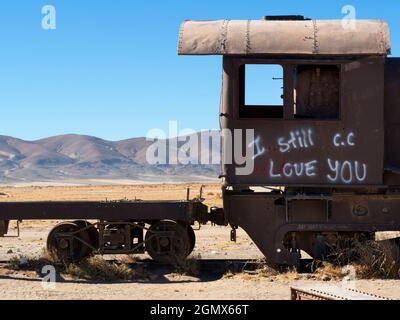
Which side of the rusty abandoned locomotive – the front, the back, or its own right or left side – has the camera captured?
right
